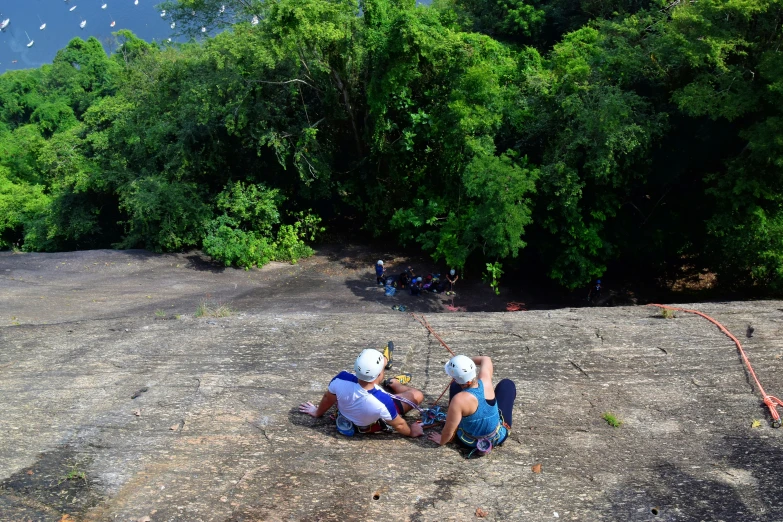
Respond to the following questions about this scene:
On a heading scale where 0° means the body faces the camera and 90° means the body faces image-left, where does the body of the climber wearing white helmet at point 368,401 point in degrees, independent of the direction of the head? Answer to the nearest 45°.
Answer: approximately 225°

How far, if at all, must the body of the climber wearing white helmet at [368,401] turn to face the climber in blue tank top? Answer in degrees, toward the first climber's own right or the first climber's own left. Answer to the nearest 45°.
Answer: approximately 45° to the first climber's own right

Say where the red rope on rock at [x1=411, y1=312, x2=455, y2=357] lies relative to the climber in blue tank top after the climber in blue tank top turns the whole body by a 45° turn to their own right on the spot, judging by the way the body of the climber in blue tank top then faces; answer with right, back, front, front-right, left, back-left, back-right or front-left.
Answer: front-left

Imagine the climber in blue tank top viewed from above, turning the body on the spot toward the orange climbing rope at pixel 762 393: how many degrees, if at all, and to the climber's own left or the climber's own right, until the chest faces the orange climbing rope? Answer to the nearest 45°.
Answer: approximately 45° to the climber's own right

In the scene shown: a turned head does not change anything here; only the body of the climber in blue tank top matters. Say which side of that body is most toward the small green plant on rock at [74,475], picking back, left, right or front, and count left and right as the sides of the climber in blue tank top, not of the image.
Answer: left

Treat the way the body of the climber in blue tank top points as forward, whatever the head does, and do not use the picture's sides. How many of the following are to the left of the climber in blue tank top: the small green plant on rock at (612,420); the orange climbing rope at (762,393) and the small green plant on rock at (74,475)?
1

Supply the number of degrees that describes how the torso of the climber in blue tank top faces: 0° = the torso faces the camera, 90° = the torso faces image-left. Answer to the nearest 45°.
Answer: approximately 180°

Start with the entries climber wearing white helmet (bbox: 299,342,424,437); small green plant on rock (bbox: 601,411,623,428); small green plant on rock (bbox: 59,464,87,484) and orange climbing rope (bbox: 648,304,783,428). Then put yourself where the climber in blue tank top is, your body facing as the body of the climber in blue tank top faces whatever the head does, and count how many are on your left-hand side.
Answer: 2

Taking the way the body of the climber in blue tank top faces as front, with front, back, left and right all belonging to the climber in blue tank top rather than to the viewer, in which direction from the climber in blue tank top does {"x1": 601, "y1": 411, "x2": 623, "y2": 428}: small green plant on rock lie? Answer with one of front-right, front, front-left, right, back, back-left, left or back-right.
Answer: front-right

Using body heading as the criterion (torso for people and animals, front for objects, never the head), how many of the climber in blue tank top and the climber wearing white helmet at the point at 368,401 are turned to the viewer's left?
0

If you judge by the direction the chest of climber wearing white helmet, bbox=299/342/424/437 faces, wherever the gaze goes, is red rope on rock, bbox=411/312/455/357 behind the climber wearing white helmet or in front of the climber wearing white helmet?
in front
